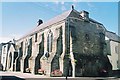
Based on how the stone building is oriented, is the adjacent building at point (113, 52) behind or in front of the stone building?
behind

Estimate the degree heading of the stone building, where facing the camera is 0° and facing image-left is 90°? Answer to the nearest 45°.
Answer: approximately 45°
